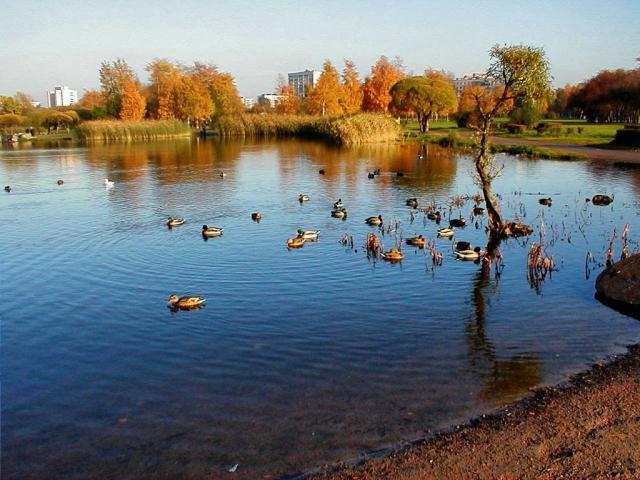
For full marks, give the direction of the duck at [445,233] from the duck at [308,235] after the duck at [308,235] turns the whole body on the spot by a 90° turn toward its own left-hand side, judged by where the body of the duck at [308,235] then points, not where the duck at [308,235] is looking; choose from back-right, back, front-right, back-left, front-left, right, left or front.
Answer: left

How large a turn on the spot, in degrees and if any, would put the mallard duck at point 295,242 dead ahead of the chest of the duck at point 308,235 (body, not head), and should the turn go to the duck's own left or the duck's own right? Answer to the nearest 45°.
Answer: approximately 45° to the duck's own left

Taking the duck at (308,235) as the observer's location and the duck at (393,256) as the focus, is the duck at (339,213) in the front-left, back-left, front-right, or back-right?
back-left

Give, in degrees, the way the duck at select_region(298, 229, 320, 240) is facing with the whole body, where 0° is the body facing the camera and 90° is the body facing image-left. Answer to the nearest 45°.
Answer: approximately 90°

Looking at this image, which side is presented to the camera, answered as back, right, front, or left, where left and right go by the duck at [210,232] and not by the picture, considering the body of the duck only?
left

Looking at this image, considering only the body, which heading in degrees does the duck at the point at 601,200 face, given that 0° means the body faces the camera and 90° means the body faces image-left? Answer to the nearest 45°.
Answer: approximately 90°

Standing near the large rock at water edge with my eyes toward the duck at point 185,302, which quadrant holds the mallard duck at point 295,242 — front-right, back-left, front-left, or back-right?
front-right

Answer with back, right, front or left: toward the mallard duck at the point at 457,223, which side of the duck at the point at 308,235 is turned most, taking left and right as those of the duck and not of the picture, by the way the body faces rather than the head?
back

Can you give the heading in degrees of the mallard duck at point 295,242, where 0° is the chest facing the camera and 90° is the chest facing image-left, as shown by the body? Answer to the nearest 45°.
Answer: approximately 90°
